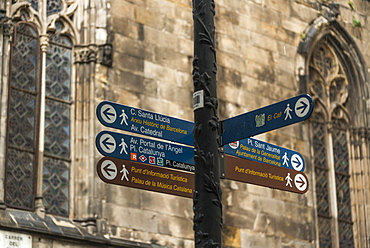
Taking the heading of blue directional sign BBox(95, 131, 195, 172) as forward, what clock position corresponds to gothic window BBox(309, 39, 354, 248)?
The gothic window is roughly at 8 o'clock from the blue directional sign.

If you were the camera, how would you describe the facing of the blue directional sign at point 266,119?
facing the viewer and to the left of the viewer

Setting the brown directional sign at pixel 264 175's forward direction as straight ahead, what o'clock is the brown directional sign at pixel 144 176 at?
the brown directional sign at pixel 144 176 is roughly at 4 o'clock from the brown directional sign at pixel 264 175.

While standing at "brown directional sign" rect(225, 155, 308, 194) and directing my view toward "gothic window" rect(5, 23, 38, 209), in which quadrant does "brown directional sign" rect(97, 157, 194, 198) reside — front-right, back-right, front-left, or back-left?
front-left

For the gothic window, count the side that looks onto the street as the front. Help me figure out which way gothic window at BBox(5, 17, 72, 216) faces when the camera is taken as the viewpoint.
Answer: facing the viewer and to the right of the viewer

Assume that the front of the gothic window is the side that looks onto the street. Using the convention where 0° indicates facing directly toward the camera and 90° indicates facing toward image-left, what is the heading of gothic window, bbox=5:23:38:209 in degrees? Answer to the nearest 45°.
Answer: approximately 315°

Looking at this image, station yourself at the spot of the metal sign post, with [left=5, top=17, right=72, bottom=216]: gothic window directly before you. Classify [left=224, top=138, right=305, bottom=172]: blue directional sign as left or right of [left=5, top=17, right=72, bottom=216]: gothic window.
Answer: right

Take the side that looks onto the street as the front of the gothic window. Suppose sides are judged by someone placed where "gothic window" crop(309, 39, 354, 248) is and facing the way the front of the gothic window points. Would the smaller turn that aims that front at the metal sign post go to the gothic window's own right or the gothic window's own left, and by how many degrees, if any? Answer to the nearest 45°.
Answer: approximately 45° to the gothic window's own right

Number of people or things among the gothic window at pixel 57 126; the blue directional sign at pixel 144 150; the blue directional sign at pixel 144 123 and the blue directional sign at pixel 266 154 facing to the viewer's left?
0

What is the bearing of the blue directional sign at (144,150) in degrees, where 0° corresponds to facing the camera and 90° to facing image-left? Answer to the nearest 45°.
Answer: approximately 315°

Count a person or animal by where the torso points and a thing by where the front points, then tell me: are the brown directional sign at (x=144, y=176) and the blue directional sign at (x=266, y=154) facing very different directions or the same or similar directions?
same or similar directions
